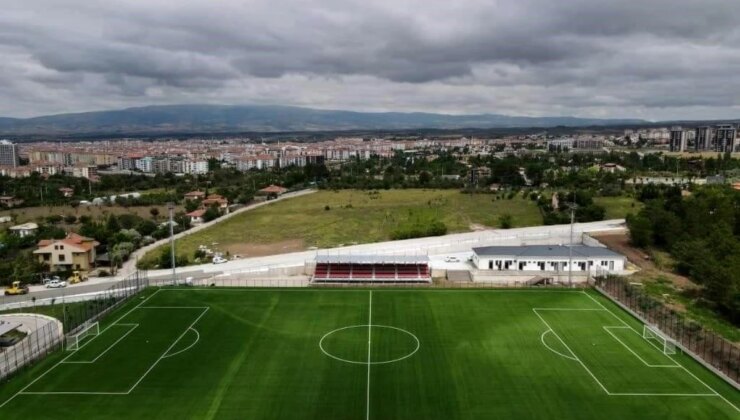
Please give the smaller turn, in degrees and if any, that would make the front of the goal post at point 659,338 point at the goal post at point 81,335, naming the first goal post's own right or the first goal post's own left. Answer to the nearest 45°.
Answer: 0° — it already faces it

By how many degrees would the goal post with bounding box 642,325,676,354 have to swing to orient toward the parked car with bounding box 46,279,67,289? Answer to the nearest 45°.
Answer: approximately 45° to its right

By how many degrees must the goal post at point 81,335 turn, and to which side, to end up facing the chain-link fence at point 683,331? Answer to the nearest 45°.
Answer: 0° — it already faces it

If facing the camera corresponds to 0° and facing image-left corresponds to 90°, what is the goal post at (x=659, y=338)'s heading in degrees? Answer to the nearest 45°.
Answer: approximately 45°

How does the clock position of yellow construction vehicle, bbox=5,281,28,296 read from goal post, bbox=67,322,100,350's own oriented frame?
The yellow construction vehicle is roughly at 7 o'clock from the goal post.

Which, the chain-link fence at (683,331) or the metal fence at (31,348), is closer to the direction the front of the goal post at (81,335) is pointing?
the chain-link fence

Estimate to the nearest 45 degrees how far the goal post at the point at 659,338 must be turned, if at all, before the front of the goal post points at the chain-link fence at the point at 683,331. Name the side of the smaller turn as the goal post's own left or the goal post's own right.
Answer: approximately 180°

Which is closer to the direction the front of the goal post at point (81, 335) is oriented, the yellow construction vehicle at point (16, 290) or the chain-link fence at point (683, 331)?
the chain-link fence

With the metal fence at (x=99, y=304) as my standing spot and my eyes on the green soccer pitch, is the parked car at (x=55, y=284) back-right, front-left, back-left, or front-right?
back-left
